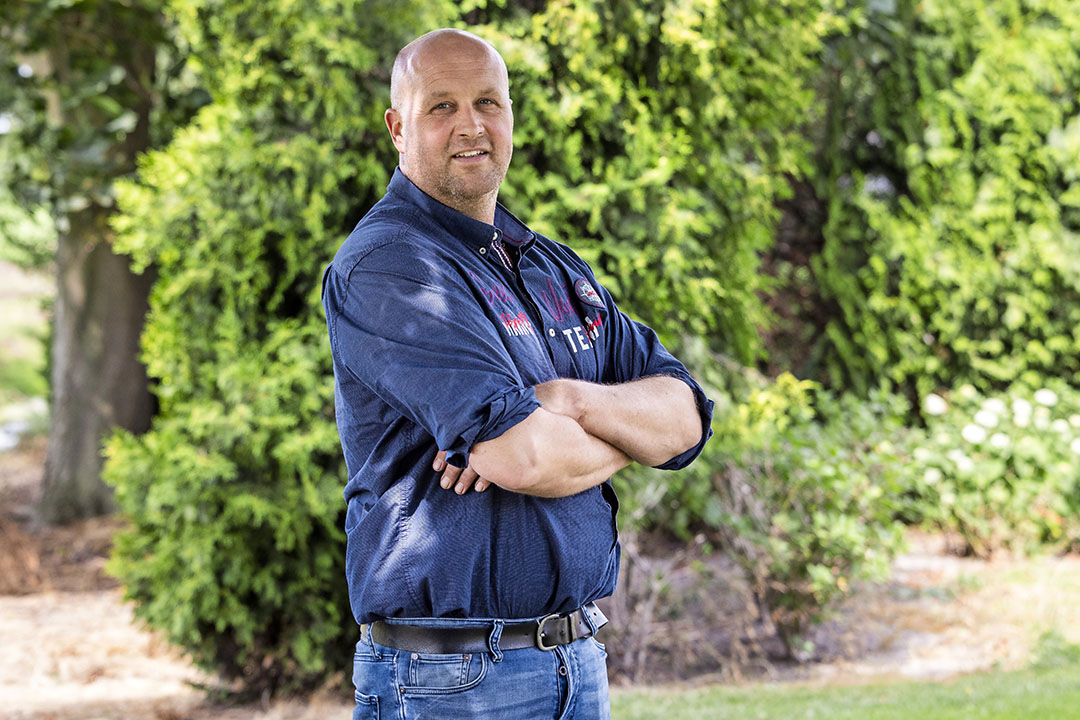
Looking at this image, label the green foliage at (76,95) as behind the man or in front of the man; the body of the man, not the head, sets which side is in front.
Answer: behind

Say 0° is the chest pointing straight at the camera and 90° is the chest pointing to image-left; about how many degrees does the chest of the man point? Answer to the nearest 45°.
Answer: approximately 315°

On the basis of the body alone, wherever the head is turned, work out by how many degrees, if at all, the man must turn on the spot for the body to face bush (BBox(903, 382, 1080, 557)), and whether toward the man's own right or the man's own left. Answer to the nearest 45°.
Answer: approximately 90° to the man's own left

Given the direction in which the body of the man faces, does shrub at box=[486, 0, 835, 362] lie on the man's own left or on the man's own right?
on the man's own left

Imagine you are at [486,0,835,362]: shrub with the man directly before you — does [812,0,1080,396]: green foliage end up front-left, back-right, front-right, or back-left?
back-left

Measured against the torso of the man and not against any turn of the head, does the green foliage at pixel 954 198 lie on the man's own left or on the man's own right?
on the man's own left

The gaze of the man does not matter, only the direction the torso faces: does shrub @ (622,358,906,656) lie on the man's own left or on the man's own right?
on the man's own left
